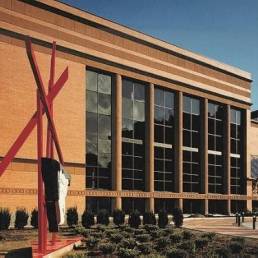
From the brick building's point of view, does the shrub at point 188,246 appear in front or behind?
in front

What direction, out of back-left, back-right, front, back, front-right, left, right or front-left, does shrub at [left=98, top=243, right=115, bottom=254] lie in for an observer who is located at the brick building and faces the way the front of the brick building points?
front-right

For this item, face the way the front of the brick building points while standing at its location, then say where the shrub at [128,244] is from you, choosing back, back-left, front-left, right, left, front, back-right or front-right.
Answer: front-right

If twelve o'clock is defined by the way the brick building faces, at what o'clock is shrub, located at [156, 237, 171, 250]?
The shrub is roughly at 1 o'clock from the brick building.

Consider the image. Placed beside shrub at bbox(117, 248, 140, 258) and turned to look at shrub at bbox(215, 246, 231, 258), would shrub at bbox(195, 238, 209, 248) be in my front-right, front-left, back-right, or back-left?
front-left

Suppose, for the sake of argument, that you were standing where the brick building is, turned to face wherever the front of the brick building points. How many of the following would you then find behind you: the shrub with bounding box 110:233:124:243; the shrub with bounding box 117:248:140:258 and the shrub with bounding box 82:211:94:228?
0

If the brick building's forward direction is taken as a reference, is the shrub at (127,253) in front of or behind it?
in front

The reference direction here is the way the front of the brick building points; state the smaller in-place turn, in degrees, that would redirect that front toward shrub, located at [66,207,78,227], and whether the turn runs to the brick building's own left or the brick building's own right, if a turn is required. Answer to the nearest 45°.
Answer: approximately 45° to the brick building's own right

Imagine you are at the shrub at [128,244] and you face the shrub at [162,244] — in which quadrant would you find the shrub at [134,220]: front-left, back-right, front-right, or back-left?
front-left

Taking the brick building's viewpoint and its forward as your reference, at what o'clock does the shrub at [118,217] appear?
The shrub is roughly at 1 o'clock from the brick building.

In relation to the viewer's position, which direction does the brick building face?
facing the viewer and to the right of the viewer
